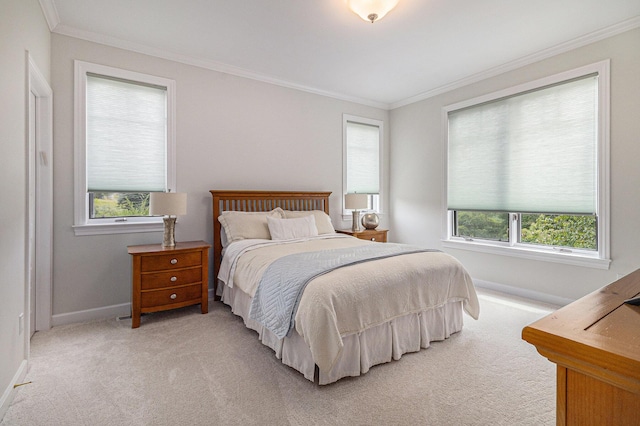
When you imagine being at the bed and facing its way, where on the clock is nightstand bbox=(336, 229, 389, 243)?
The nightstand is roughly at 8 o'clock from the bed.

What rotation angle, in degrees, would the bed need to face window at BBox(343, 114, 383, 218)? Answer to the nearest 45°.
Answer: approximately 135° to its left

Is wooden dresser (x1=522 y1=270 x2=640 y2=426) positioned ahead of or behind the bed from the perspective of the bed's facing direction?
ahead

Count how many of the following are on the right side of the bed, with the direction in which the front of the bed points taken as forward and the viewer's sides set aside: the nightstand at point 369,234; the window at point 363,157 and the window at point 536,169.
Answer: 0

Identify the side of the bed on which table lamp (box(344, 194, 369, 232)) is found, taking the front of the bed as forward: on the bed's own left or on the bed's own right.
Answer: on the bed's own left

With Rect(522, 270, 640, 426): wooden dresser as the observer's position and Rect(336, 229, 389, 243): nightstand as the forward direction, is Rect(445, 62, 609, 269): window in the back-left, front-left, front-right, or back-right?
front-right

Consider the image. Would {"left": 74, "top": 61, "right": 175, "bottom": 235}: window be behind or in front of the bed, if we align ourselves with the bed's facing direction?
behind

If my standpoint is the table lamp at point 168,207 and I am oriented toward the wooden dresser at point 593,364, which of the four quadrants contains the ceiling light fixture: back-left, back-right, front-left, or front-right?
front-left

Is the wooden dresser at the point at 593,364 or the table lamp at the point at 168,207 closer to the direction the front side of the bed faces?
the wooden dresser

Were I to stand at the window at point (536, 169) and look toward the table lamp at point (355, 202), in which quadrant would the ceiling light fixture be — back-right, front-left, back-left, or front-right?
front-left

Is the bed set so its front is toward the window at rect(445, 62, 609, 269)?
no

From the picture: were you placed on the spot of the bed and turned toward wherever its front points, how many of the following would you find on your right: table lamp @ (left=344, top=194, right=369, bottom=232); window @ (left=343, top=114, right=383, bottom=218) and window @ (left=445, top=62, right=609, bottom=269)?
0

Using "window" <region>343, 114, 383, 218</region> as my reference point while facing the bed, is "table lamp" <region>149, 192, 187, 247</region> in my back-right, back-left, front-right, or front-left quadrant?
front-right

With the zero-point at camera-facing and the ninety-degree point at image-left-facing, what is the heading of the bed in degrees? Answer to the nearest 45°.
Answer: approximately 315°

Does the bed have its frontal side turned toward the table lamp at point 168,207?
no

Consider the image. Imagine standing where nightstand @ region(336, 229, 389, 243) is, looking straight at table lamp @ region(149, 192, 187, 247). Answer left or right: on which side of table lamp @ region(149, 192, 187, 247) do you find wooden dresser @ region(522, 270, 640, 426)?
left
